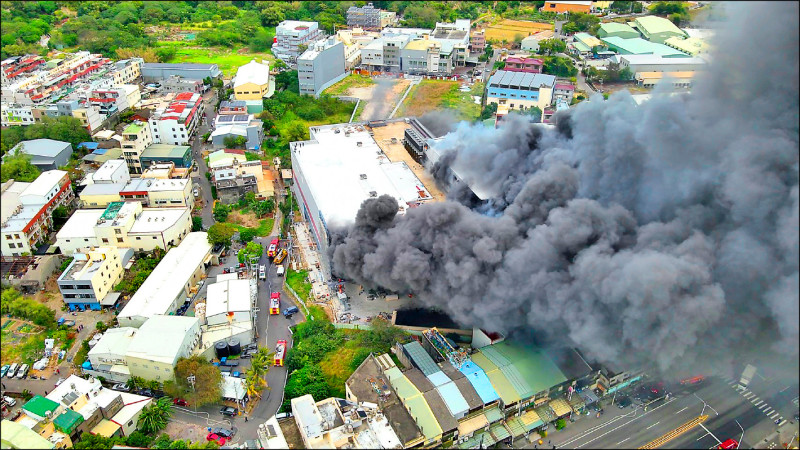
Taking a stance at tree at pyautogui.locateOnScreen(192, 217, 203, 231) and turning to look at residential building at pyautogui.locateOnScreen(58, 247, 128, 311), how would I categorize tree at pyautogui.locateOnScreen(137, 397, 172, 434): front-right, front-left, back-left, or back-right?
front-left

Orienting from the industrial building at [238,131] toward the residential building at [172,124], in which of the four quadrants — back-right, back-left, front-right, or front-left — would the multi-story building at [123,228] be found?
front-left

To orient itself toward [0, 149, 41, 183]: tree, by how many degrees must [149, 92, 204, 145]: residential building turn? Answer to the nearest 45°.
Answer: approximately 135° to its right

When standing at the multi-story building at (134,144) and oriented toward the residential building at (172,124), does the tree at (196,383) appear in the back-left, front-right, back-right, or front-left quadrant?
back-right

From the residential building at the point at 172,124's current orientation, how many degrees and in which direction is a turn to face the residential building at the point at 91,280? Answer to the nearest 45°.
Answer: approximately 90° to its right

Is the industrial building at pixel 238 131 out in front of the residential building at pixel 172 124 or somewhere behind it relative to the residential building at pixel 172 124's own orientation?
in front

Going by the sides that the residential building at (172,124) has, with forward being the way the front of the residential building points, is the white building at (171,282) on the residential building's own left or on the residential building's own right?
on the residential building's own right
